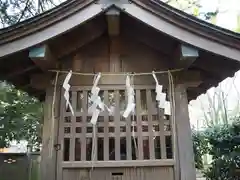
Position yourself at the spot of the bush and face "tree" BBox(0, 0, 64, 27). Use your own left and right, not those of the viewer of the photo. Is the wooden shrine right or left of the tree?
left

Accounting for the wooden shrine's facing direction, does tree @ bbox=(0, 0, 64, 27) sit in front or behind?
behind

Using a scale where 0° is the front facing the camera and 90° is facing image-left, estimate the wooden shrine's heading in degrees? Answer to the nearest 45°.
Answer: approximately 0°

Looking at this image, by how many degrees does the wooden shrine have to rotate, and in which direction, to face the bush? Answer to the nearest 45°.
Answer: approximately 135° to its left
